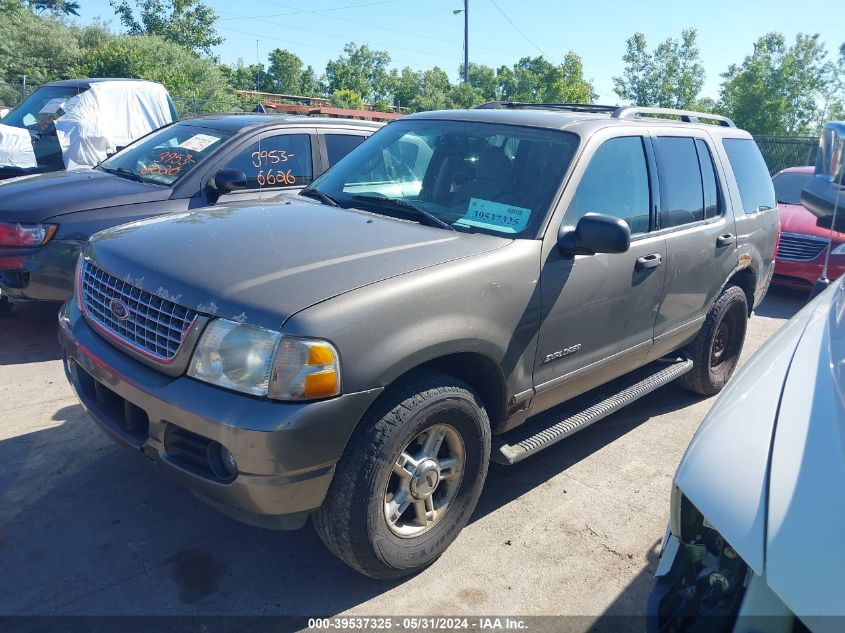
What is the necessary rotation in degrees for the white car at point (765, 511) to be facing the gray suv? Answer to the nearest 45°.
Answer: approximately 90° to its right

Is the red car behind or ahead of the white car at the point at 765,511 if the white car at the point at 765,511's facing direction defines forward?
behind

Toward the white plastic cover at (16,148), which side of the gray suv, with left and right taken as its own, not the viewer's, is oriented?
right

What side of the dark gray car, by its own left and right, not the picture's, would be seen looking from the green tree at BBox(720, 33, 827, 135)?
back

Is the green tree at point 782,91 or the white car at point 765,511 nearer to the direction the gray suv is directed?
the white car

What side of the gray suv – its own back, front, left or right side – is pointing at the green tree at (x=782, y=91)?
back

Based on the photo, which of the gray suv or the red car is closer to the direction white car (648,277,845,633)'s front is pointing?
the gray suv

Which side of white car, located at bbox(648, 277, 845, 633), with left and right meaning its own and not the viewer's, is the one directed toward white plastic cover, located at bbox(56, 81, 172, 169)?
right

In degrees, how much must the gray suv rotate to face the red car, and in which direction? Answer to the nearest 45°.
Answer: approximately 180°
